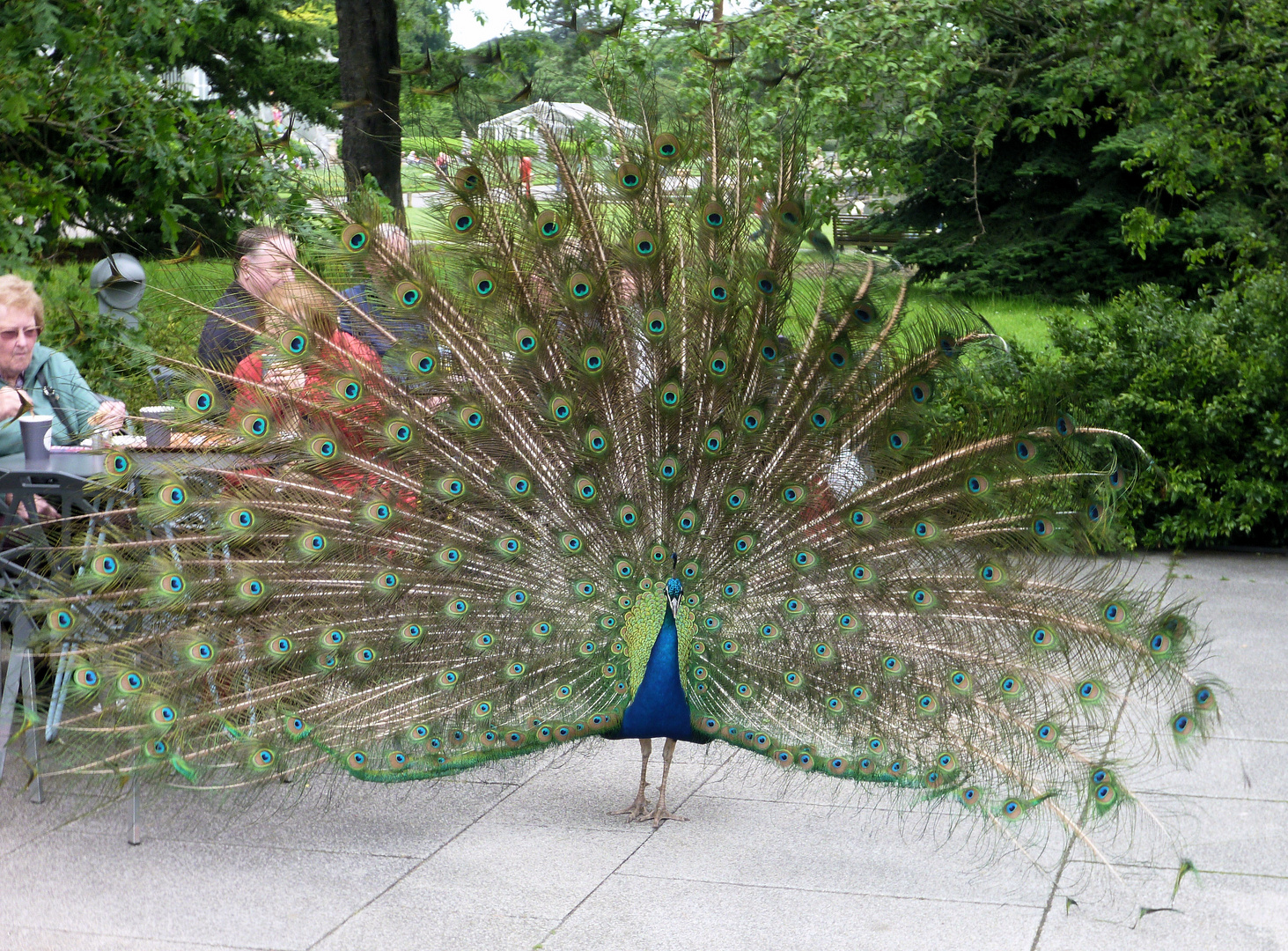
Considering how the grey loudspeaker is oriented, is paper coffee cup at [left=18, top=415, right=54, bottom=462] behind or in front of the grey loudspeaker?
in front

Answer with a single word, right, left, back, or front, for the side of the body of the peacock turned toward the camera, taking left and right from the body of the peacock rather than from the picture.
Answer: front

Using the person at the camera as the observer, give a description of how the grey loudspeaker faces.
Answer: facing the viewer

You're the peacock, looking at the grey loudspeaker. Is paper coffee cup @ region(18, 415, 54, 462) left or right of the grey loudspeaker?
left

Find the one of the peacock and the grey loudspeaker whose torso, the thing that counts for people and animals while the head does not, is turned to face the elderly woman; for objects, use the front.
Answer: the grey loudspeaker

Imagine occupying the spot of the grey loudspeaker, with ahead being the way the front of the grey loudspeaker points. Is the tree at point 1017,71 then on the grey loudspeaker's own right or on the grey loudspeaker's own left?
on the grey loudspeaker's own left

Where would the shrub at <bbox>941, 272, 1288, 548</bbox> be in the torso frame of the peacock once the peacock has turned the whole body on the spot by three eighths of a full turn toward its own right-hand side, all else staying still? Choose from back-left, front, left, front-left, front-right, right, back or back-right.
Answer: right

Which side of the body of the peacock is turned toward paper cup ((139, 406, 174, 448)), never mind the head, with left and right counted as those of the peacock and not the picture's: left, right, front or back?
right

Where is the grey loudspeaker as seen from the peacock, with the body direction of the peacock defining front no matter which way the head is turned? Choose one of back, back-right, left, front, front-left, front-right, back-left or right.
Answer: back-right

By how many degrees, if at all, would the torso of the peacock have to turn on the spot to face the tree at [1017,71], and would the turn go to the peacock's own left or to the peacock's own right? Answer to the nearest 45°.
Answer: approximately 135° to the peacock's own left

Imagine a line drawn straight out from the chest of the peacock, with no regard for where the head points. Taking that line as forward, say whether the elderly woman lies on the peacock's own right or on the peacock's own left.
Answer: on the peacock's own right

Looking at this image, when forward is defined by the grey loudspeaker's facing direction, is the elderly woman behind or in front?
in front

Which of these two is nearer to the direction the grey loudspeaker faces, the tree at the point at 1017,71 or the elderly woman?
the elderly woman
